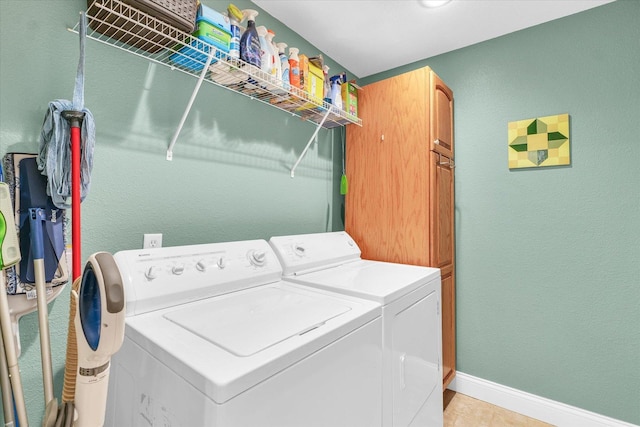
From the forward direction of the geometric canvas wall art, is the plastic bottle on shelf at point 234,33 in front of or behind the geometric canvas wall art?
in front

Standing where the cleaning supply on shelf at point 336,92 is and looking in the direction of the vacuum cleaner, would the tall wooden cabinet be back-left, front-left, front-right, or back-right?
back-left

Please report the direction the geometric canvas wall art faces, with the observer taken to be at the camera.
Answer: facing the viewer

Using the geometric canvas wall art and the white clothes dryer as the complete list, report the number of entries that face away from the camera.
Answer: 0

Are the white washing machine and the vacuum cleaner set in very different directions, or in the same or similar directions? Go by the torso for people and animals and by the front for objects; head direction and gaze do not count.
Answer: same or similar directions

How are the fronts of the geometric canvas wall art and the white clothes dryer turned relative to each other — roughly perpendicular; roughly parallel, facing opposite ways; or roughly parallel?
roughly perpendicular

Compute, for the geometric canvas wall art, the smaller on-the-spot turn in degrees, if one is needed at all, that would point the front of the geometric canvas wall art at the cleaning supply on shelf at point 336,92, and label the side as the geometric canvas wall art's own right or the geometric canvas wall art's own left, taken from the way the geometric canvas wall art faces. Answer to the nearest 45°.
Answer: approximately 45° to the geometric canvas wall art's own right

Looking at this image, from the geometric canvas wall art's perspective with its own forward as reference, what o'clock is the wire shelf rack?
The wire shelf rack is roughly at 1 o'clock from the geometric canvas wall art.

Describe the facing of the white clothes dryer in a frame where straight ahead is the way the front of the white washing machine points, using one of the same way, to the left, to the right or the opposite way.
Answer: the same way

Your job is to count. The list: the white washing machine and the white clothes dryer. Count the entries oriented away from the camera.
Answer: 0
